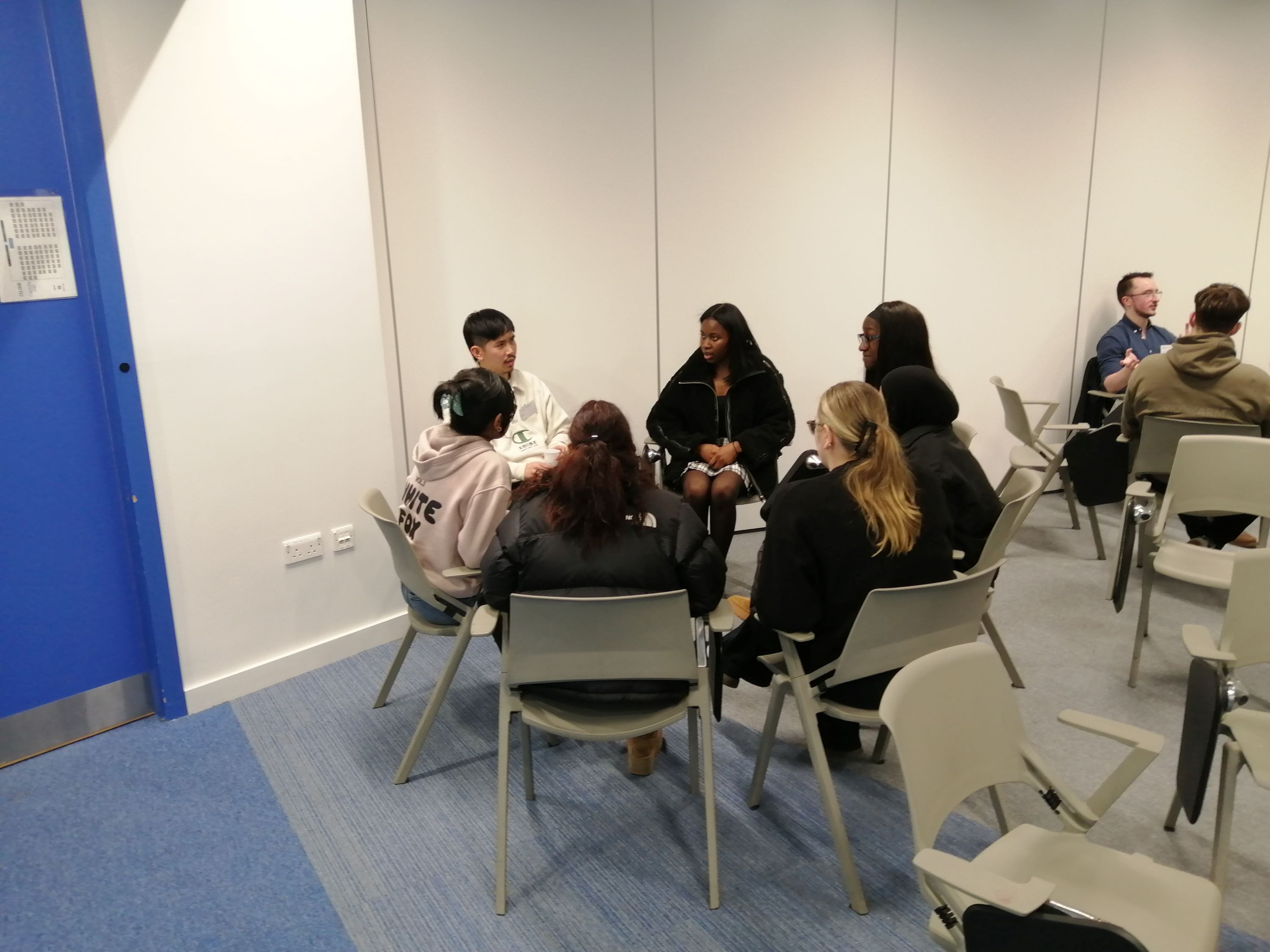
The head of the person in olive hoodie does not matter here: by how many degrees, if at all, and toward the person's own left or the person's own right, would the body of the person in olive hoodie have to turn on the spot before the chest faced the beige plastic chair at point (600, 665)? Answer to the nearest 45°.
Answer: approximately 135° to the person's own left

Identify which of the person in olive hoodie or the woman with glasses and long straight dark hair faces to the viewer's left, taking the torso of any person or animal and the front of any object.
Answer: the woman with glasses and long straight dark hair

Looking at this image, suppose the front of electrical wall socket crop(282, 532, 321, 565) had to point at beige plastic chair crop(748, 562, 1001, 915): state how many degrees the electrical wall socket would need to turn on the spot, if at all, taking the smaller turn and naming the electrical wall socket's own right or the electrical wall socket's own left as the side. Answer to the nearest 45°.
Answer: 0° — it already faces it

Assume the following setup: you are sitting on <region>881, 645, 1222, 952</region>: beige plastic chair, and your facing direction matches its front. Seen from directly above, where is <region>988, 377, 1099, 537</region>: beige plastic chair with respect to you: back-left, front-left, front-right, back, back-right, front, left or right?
back-left

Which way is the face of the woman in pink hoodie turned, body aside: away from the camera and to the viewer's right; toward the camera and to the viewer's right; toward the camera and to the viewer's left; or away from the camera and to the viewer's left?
away from the camera and to the viewer's right

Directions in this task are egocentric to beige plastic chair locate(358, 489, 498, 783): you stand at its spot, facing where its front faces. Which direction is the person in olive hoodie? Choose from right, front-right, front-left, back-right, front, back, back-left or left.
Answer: front-right

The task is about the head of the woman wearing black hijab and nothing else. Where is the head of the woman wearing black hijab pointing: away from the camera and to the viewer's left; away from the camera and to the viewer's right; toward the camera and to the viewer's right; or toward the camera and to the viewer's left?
away from the camera and to the viewer's left

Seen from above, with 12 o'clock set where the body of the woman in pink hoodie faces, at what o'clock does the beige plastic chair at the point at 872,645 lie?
The beige plastic chair is roughly at 3 o'clock from the woman in pink hoodie.

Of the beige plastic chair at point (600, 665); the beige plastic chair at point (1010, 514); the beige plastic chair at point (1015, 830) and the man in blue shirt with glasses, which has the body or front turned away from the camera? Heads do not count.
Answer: the beige plastic chair at point (600, 665)

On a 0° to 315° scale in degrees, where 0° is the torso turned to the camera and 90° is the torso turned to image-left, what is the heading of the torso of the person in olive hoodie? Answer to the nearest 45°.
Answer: approximately 180°

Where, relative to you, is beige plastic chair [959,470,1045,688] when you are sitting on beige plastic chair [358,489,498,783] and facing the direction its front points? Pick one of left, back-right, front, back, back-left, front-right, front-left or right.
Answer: front-right

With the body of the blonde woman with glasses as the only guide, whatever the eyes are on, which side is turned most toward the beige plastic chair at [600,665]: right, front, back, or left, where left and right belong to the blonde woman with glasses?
left

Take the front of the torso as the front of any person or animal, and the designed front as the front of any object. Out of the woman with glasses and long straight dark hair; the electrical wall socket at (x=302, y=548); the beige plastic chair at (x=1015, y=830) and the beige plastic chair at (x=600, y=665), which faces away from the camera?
the beige plastic chair at (x=600, y=665)

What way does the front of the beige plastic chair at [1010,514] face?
to the viewer's left

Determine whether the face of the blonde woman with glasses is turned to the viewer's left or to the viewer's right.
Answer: to the viewer's left

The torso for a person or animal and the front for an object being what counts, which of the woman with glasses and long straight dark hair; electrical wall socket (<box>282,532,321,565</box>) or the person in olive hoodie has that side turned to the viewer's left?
the woman with glasses and long straight dark hair

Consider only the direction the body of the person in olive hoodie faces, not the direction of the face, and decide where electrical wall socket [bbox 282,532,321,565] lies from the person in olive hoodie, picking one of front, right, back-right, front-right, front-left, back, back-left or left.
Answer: back-left
